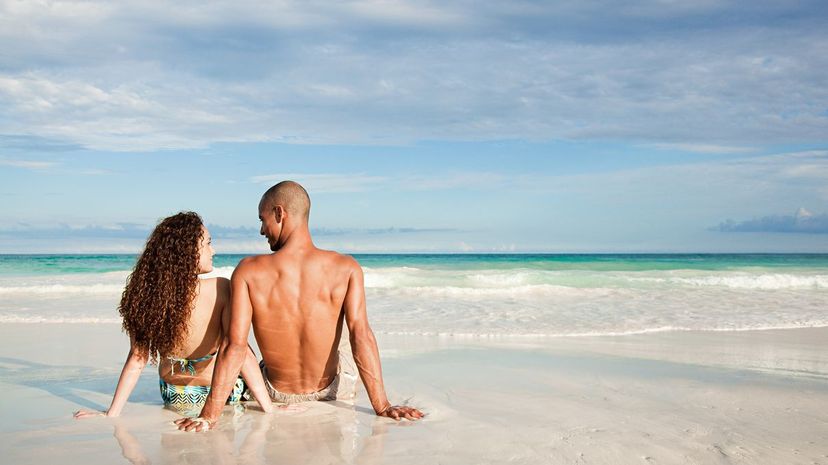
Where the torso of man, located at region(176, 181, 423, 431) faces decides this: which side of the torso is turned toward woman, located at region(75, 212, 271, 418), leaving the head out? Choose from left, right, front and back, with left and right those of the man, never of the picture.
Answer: left

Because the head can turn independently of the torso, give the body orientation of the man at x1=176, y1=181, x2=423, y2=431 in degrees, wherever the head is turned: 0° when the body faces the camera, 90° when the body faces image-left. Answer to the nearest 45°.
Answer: approximately 180°

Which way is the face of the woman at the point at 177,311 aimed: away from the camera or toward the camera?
away from the camera
